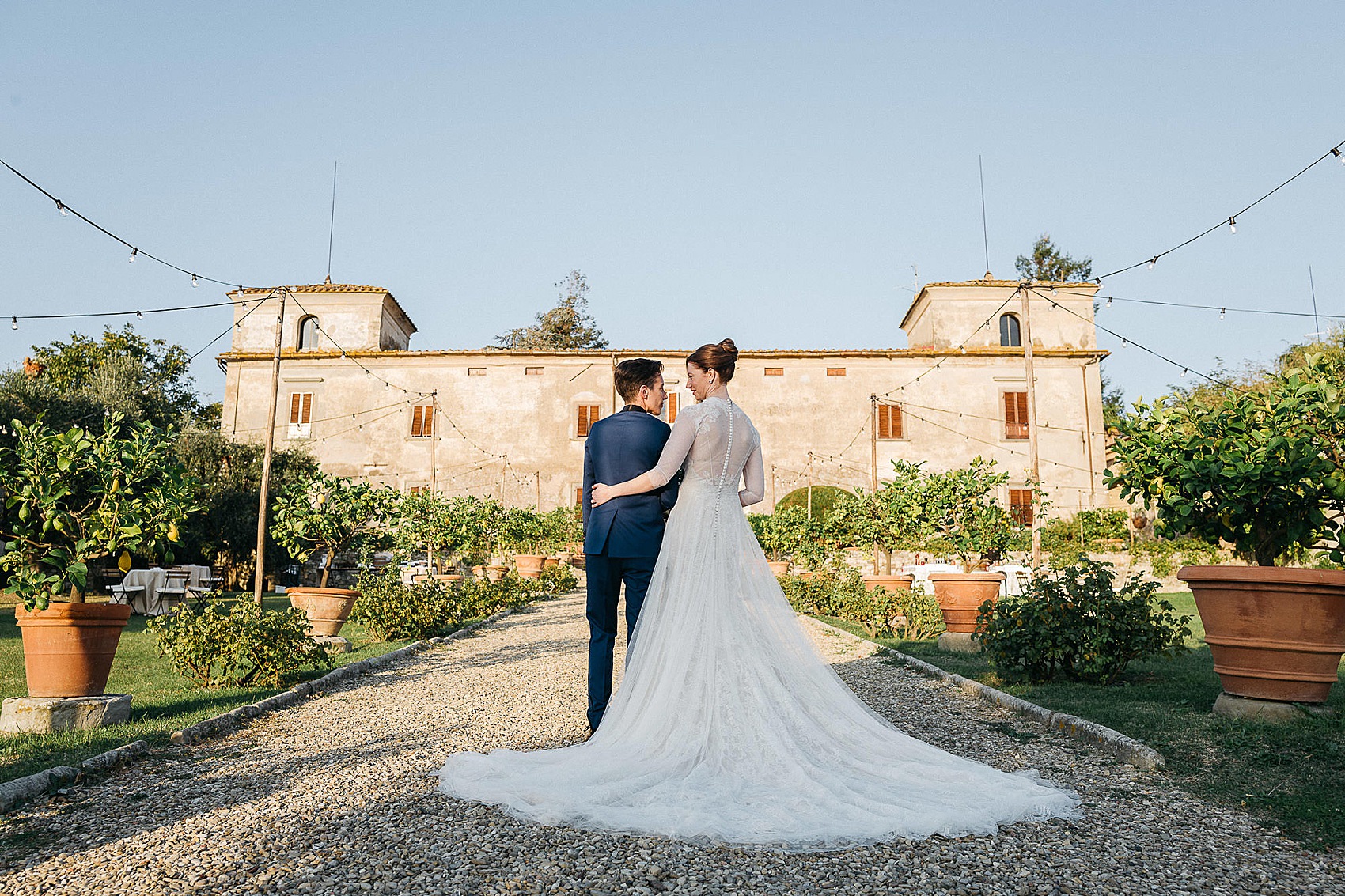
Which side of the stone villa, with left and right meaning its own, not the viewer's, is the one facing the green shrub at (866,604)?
front

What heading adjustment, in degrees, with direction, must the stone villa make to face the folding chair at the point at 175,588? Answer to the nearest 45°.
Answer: approximately 45° to its right

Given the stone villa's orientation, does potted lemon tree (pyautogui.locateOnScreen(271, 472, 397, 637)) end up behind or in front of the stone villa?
in front

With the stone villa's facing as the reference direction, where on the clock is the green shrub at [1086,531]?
The green shrub is roughly at 10 o'clock from the stone villa.

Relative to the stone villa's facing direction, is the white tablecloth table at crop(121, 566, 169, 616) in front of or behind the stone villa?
in front

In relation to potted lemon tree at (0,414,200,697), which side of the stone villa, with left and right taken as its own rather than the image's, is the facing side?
front

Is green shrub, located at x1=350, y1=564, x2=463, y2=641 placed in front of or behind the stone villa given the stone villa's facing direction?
in front

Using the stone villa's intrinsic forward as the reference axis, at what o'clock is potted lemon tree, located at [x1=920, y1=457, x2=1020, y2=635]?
The potted lemon tree is roughly at 12 o'clock from the stone villa.

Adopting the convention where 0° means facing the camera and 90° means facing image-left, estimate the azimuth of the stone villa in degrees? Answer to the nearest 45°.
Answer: approximately 0°

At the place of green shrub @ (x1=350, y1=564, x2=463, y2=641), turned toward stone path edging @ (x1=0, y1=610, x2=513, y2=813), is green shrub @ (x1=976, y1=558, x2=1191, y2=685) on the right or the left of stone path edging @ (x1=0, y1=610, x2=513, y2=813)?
left
